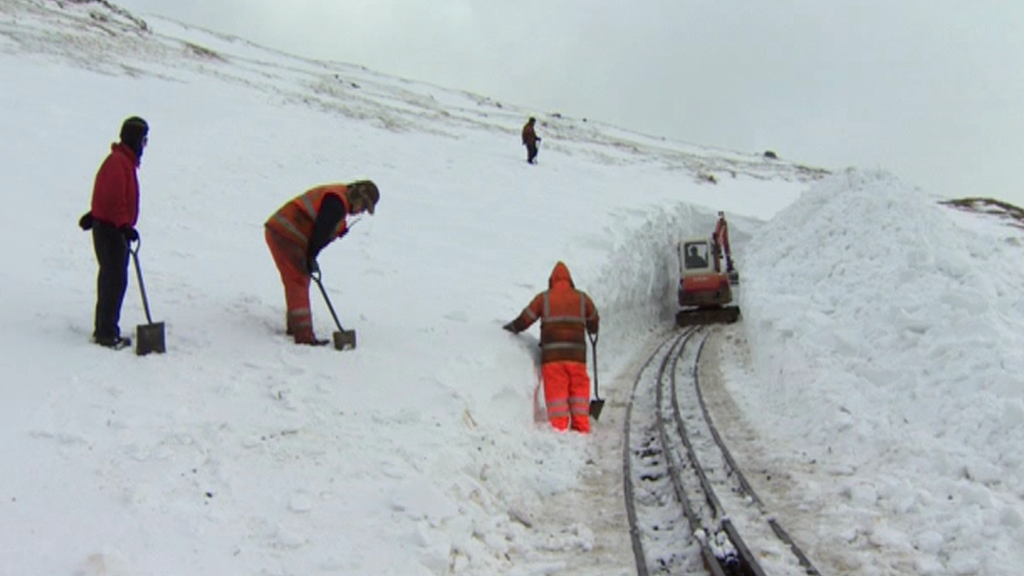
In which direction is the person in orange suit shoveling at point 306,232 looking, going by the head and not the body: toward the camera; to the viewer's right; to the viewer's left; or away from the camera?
to the viewer's right

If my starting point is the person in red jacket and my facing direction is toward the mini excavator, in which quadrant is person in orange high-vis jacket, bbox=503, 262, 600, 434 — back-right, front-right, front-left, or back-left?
front-right

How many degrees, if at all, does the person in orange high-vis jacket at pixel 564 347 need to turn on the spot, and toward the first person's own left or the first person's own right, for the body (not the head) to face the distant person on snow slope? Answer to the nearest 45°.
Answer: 0° — they already face them

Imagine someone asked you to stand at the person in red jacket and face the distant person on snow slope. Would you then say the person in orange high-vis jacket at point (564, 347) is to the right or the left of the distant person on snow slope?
right

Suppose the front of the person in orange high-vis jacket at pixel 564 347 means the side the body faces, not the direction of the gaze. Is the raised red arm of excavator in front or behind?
in front

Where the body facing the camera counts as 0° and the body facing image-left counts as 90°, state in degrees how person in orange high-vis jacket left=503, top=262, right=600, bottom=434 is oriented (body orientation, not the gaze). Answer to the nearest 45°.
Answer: approximately 180°

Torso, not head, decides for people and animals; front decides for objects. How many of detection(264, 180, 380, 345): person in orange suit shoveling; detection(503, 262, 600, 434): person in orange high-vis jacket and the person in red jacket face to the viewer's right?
2

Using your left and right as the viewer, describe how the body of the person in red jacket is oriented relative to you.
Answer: facing to the right of the viewer

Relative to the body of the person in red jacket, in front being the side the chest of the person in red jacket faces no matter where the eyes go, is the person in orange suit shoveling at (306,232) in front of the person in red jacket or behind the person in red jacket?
in front

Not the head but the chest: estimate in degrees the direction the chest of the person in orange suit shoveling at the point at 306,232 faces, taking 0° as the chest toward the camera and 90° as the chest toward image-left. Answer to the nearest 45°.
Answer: approximately 270°

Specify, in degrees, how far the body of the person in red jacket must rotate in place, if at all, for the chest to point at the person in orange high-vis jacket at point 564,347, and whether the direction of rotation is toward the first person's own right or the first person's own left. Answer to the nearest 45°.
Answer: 0° — they already face them

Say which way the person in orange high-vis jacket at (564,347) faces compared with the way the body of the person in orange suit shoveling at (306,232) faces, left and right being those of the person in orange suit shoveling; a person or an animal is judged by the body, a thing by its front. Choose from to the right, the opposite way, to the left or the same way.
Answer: to the left

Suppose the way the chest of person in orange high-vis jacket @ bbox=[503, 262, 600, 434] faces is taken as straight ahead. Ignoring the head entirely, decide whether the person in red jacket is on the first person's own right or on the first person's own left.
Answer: on the first person's own left
